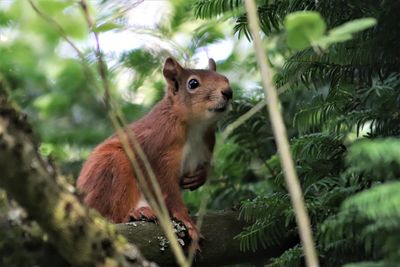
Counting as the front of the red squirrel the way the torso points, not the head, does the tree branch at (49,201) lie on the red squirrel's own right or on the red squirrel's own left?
on the red squirrel's own right

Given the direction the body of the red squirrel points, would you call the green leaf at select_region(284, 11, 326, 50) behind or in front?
in front

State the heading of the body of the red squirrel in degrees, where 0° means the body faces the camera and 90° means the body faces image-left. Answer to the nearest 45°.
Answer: approximately 315°

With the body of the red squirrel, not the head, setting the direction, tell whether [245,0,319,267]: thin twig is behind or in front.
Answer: in front
